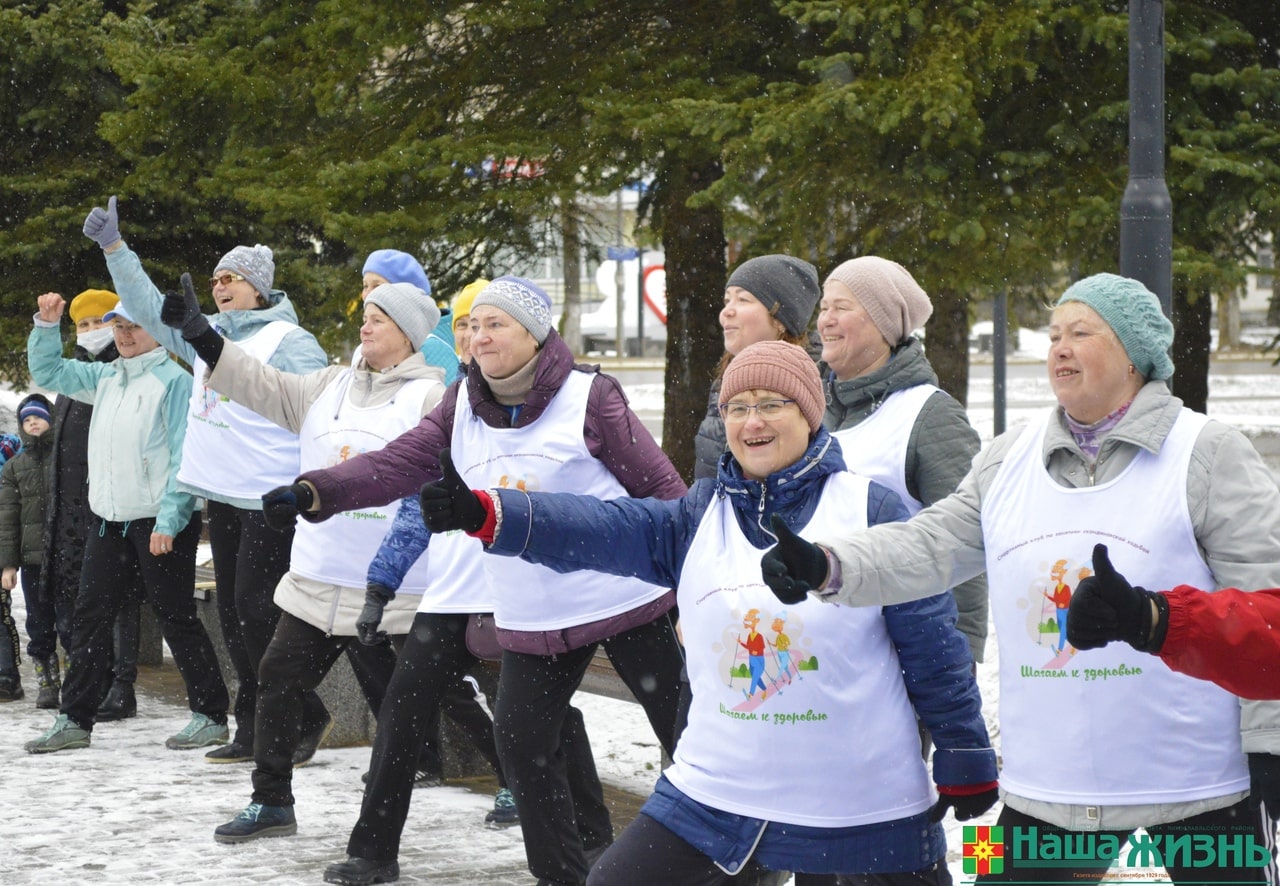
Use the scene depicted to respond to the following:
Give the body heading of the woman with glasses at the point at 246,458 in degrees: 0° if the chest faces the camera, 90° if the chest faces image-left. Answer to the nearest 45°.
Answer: approximately 45°

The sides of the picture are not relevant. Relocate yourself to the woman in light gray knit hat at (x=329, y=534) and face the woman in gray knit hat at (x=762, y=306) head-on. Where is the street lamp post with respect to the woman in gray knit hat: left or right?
left

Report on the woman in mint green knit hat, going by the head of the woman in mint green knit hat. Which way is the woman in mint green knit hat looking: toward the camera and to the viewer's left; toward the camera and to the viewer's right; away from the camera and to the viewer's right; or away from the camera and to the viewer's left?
toward the camera and to the viewer's left

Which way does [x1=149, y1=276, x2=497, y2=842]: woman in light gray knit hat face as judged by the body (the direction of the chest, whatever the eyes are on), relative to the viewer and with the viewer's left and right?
facing the viewer and to the left of the viewer

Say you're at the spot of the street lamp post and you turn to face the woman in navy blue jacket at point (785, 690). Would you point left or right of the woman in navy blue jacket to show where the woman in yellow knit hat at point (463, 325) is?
right

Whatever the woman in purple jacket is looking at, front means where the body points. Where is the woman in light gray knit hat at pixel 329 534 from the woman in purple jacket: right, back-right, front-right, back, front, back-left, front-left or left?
right

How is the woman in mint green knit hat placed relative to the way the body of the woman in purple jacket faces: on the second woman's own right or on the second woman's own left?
on the second woman's own left

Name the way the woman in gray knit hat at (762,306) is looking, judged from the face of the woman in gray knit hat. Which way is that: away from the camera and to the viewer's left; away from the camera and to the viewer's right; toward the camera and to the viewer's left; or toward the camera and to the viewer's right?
toward the camera and to the viewer's left

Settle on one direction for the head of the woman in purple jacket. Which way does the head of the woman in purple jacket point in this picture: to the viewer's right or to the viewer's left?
to the viewer's left
